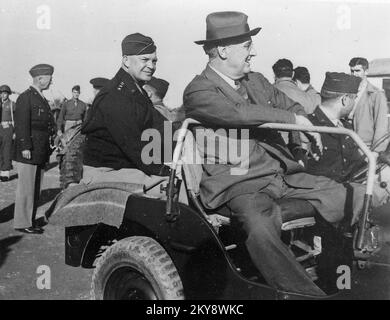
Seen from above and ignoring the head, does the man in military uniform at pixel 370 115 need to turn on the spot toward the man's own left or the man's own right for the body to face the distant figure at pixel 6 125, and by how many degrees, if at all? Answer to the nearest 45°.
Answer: approximately 90° to the man's own right

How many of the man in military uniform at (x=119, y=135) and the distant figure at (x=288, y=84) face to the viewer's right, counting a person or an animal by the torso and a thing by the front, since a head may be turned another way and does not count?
1

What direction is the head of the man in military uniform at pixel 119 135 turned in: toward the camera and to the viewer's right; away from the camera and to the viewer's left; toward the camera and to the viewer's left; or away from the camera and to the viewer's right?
toward the camera and to the viewer's right

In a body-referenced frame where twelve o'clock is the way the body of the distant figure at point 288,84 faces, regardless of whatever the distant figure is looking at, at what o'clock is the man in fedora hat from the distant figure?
The man in fedora hat is roughly at 6 o'clock from the distant figure.

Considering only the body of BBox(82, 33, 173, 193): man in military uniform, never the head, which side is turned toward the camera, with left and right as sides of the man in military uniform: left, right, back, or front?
right

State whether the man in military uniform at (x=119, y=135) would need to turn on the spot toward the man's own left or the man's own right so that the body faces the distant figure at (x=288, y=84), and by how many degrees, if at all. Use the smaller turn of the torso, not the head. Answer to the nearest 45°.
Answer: approximately 45° to the man's own left

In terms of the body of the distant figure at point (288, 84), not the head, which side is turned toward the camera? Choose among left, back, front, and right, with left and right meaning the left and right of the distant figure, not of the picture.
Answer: back
